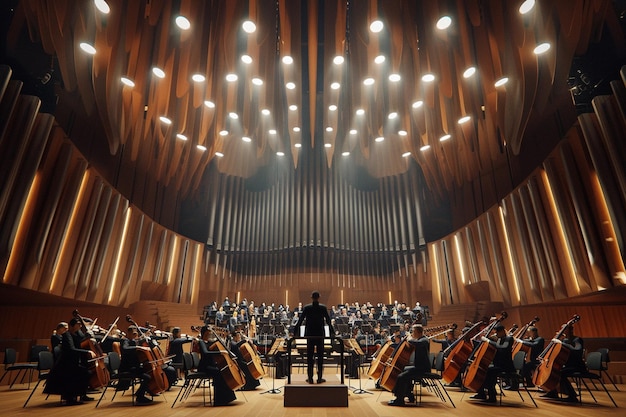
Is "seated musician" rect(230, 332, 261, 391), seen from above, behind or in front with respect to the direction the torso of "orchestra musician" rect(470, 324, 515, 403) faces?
in front

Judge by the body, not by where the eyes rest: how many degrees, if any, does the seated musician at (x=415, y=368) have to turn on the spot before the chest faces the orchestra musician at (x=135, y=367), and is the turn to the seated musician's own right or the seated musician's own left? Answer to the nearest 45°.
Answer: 0° — they already face them

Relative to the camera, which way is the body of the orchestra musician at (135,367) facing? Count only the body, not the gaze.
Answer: to the viewer's right

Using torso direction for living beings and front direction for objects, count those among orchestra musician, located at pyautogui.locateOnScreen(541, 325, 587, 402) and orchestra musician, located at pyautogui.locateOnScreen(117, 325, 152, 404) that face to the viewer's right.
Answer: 1

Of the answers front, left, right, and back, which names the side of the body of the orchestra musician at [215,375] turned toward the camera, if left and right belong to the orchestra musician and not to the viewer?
right

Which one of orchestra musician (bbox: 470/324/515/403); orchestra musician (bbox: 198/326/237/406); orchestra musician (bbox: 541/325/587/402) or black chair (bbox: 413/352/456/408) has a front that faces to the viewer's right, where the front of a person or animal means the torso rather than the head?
orchestra musician (bbox: 198/326/237/406)

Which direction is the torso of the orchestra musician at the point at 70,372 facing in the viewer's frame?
to the viewer's right

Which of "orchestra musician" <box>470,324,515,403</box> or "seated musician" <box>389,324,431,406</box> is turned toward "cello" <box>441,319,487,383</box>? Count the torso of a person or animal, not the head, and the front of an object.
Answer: the orchestra musician

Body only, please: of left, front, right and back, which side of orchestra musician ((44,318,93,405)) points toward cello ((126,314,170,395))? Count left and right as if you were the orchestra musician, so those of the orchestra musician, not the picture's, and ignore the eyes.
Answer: front

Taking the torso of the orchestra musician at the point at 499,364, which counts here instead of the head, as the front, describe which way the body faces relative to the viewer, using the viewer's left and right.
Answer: facing to the left of the viewer

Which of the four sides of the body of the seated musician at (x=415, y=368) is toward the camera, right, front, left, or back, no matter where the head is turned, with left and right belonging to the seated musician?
left

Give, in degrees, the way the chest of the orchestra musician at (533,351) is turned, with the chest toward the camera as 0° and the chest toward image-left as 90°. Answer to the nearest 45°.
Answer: approximately 90°
